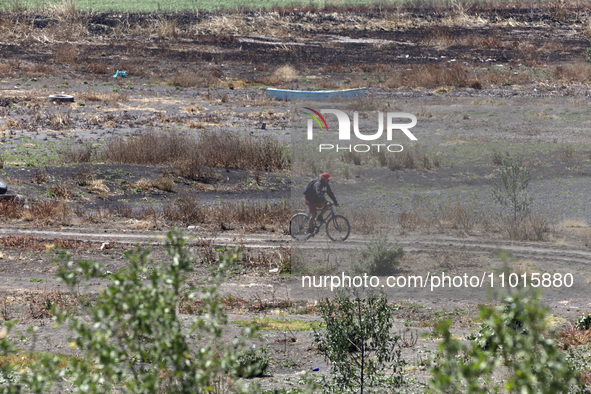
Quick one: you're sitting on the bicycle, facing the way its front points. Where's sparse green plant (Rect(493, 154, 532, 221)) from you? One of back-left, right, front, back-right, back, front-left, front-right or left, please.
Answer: front

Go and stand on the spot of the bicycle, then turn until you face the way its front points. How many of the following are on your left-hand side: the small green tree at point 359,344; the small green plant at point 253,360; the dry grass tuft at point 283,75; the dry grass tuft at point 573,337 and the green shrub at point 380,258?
1

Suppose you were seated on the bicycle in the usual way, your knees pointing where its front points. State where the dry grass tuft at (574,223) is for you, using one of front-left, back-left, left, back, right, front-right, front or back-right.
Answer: front

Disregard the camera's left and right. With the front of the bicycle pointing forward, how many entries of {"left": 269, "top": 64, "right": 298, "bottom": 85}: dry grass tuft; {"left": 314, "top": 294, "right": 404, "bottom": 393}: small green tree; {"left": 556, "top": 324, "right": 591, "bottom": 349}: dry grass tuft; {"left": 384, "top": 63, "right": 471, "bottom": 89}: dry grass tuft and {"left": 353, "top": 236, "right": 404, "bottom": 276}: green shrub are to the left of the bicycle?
2

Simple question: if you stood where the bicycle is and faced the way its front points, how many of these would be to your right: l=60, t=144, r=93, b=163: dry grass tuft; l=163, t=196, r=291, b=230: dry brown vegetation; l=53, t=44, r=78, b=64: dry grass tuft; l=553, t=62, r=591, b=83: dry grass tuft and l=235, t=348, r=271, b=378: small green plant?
1

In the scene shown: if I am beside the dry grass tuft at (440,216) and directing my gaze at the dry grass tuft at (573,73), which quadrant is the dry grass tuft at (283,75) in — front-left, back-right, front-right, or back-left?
front-left

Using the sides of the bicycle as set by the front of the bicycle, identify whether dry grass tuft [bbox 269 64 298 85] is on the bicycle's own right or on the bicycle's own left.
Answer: on the bicycle's own left

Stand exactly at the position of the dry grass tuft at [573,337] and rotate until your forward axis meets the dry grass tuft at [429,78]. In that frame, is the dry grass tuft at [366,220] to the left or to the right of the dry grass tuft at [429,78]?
left

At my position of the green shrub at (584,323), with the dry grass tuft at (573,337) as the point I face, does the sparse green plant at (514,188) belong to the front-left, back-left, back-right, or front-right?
back-right

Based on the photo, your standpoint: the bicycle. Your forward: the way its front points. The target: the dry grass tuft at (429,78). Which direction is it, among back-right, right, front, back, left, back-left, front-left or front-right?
left

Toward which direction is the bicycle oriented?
to the viewer's right

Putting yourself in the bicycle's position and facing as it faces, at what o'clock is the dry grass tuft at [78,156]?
The dry grass tuft is roughly at 8 o'clock from the bicycle.

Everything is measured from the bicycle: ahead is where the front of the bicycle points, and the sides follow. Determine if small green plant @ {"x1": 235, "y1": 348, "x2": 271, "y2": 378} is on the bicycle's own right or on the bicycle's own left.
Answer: on the bicycle's own right

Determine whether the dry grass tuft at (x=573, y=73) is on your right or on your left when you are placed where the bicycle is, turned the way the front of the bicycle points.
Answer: on your left
